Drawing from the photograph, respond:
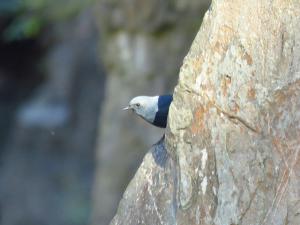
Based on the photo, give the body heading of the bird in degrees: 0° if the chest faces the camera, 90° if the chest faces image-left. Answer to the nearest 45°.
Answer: approximately 90°
